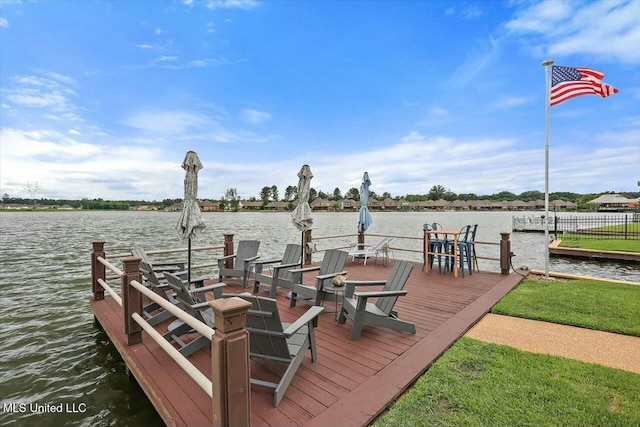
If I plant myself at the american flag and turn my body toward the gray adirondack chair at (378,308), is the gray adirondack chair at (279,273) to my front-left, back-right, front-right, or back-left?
front-right

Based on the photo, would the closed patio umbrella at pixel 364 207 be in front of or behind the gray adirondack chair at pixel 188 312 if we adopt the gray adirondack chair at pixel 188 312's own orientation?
in front

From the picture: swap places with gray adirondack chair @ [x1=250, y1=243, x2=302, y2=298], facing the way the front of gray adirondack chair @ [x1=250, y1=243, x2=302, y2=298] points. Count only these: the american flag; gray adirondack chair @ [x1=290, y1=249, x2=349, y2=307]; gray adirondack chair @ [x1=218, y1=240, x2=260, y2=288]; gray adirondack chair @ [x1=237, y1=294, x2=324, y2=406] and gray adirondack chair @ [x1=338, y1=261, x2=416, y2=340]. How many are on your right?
1

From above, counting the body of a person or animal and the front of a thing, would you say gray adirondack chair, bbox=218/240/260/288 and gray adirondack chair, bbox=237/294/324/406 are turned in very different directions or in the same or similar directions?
very different directions

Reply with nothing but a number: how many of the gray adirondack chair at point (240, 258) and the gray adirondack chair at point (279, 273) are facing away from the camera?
0

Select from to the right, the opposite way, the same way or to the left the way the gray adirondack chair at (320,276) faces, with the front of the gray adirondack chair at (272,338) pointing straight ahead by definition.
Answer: the opposite way

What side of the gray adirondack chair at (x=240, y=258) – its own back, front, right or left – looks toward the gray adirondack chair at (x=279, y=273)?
left

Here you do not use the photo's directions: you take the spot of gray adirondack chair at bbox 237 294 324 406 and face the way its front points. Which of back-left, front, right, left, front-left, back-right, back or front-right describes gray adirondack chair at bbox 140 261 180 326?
left

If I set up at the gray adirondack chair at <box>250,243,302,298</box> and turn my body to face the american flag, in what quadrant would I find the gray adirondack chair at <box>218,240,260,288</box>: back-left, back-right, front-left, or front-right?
back-left

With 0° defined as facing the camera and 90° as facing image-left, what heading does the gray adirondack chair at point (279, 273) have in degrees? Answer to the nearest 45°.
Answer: approximately 45°

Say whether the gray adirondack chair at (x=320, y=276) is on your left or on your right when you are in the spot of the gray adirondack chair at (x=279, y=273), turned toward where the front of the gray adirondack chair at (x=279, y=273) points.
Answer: on your left

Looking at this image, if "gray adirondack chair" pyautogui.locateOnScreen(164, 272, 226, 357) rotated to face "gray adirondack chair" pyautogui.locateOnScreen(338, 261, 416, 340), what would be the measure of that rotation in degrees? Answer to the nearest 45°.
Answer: approximately 45° to its right

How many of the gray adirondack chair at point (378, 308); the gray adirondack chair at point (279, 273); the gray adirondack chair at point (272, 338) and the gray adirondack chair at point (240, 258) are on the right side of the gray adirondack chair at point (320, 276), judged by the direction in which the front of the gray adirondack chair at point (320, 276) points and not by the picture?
2

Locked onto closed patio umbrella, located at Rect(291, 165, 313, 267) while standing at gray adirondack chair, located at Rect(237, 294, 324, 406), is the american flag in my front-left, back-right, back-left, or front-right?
front-right
